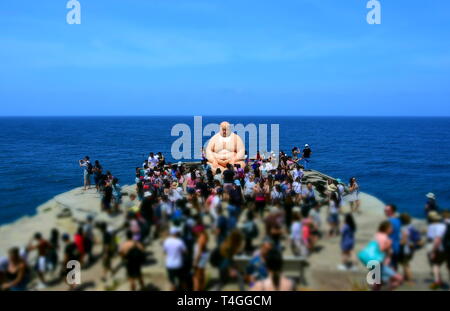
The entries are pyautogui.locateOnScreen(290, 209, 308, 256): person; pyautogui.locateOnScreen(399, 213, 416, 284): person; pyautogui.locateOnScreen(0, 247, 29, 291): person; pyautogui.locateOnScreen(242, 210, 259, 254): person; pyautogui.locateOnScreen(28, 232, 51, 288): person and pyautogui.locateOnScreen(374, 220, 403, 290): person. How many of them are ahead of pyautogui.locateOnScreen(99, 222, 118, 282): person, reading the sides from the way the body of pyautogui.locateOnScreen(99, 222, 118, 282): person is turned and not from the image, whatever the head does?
2

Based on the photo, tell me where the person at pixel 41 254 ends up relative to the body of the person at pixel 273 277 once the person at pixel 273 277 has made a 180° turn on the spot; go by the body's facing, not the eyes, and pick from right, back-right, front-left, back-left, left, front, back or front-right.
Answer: right

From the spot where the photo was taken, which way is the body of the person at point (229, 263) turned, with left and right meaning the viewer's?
facing away from the viewer and to the right of the viewer

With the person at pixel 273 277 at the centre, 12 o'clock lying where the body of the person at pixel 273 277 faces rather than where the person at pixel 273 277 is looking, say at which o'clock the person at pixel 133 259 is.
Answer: the person at pixel 133 259 is roughly at 9 o'clock from the person at pixel 273 277.

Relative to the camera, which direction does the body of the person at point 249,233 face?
away from the camera

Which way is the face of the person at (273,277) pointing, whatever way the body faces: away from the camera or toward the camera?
away from the camera

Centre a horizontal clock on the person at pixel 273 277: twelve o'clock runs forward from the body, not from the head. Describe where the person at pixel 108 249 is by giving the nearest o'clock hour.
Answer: the person at pixel 108 249 is roughly at 9 o'clock from the person at pixel 273 277.

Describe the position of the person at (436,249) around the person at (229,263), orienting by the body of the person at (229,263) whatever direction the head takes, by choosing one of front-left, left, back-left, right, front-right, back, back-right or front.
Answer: front-right

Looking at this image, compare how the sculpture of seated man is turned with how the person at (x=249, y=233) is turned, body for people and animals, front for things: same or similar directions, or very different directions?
very different directions

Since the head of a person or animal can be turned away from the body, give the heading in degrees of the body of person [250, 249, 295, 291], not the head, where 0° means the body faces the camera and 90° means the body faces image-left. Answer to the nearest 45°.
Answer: approximately 180°
